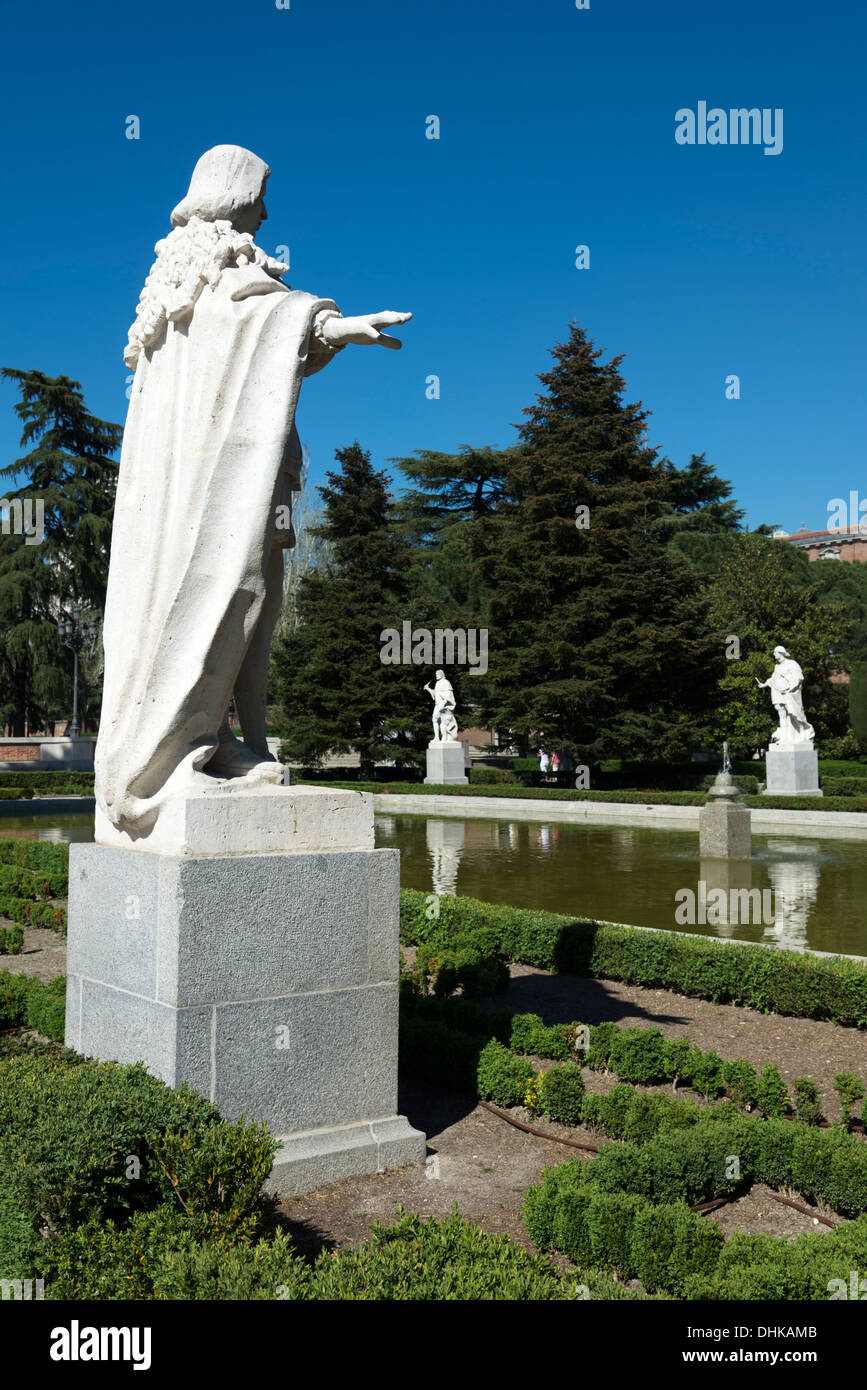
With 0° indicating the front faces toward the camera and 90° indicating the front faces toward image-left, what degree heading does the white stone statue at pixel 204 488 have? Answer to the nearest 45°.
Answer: approximately 225°

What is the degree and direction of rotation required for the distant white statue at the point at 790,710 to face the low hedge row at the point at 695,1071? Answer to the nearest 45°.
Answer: approximately 45° to its left

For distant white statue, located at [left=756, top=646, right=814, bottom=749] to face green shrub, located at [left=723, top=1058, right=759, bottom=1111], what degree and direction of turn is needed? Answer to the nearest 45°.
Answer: approximately 45° to its left

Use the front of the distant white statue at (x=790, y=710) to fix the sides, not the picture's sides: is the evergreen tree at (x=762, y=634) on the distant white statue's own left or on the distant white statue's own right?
on the distant white statue's own right

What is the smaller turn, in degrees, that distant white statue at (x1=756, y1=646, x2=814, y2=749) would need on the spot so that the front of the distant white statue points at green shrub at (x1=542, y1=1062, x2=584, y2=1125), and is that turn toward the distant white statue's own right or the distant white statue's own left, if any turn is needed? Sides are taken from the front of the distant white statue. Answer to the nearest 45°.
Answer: approximately 45° to the distant white statue's own left

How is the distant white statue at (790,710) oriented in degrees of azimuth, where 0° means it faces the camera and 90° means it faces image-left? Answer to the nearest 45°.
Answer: approximately 45°

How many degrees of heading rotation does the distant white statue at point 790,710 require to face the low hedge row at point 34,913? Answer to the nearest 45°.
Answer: approximately 45° to its left

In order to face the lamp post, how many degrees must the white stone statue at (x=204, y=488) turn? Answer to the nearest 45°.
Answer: approximately 45° to its left

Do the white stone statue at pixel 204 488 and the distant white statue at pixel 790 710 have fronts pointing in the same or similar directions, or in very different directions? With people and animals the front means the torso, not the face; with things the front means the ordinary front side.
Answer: very different directions
